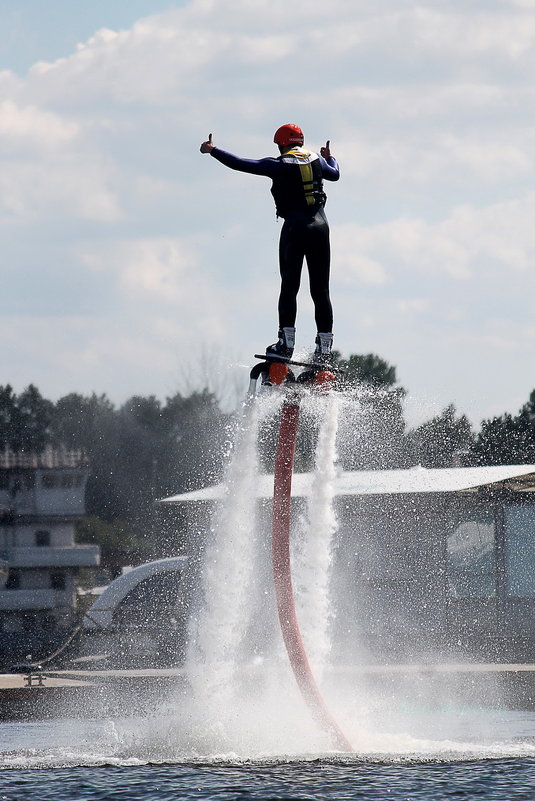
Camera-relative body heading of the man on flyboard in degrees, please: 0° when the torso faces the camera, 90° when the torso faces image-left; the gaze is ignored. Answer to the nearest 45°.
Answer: approximately 135°

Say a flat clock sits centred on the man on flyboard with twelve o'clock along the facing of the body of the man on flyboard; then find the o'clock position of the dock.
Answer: The dock is roughly at 1 o'clock from the man on flyboard.
